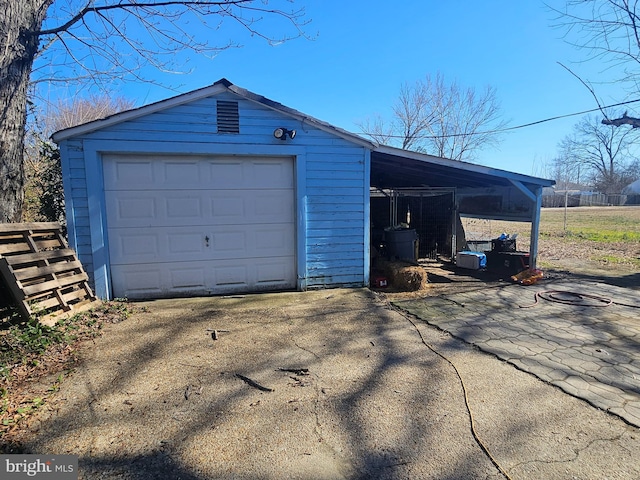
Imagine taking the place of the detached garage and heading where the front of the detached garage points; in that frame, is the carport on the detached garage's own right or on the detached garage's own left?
on the detached garage's own left

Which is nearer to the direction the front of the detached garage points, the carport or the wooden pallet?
the wooden pallet

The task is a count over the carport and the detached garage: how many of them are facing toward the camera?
2

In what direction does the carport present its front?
toward the camera

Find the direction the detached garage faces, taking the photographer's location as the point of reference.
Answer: facing the viewer
